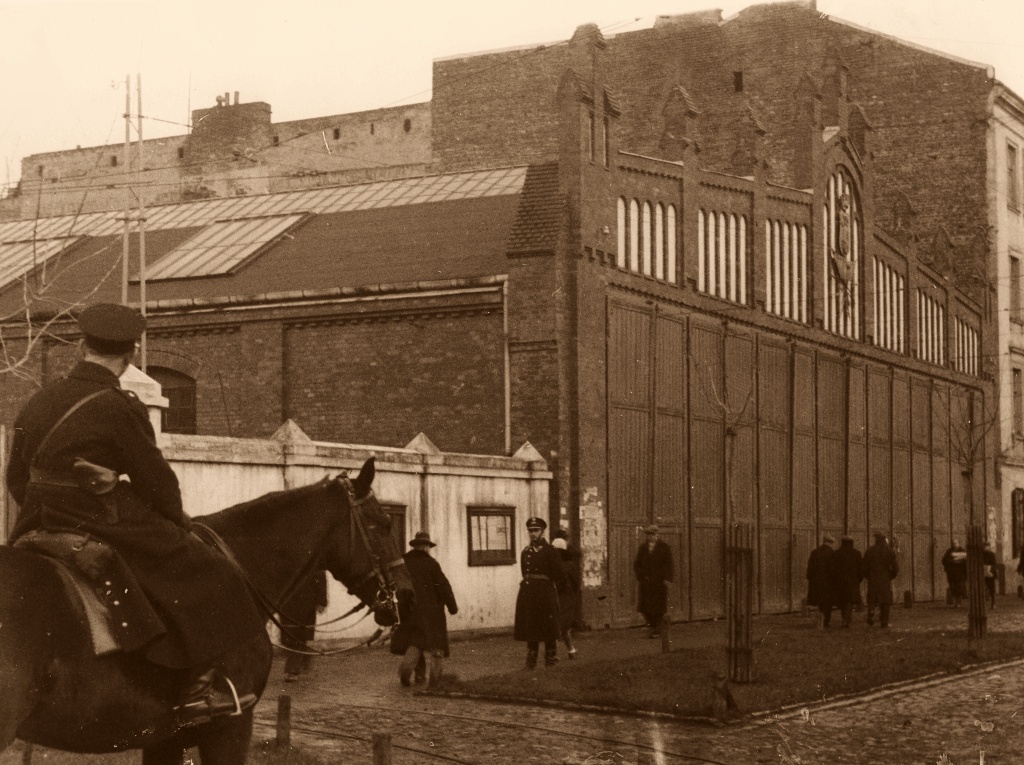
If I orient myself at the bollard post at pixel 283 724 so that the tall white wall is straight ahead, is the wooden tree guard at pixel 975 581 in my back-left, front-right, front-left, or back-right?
front-right

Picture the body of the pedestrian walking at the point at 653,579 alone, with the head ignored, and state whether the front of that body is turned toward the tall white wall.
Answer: no

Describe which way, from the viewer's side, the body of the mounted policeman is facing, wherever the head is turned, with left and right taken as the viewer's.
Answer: facing away from the viewer and to the right of the viewer

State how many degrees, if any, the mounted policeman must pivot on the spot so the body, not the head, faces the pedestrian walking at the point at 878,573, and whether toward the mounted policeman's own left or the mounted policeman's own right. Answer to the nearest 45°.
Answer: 0° — they already face them

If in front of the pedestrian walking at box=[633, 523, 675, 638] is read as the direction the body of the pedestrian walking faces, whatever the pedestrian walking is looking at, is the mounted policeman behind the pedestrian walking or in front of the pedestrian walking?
in front

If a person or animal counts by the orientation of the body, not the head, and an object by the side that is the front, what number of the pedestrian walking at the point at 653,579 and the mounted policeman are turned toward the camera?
1

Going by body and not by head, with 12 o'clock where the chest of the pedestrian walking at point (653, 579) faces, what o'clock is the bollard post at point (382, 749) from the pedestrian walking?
The bollard post is roughly at 12 o'clock from the pedestrian walking.

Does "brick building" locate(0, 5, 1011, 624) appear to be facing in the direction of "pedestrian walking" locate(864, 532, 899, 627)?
yes

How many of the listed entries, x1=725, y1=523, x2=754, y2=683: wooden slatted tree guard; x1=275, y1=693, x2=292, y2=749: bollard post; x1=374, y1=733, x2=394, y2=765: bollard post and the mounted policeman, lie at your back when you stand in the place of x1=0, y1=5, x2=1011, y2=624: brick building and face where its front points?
0

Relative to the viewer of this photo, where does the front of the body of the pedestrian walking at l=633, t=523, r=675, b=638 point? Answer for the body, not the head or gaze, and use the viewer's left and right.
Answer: facing the viewer

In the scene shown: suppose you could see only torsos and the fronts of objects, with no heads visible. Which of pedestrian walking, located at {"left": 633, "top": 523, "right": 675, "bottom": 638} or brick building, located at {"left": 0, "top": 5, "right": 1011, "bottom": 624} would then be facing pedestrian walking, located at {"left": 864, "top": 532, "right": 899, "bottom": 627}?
the brick building

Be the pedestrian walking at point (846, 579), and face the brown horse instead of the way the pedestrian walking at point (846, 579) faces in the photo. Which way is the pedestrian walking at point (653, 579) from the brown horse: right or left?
right

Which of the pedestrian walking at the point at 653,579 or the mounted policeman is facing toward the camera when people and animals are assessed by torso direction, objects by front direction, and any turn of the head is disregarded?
the pedestrian walking

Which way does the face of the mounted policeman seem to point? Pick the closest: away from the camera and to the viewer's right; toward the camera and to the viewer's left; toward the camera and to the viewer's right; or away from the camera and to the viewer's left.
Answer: away from the camera and to the viewer's right

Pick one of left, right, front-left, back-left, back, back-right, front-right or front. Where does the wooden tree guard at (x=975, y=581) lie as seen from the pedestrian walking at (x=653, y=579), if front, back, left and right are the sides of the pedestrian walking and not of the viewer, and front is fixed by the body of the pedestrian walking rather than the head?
front-left

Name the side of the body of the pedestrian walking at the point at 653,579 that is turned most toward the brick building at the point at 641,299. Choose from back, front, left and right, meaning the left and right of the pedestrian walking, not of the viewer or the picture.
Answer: back

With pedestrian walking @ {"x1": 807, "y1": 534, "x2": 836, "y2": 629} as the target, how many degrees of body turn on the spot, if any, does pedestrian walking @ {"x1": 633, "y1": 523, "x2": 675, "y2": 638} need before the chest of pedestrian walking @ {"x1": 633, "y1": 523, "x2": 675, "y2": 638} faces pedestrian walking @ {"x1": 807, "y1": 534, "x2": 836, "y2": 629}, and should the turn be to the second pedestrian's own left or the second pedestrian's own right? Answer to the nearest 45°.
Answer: approximately 135° to the second pedestrian's own left

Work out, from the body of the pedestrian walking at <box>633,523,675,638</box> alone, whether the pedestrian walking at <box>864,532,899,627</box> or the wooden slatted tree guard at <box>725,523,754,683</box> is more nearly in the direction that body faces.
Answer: the wooden slatted tree guard
